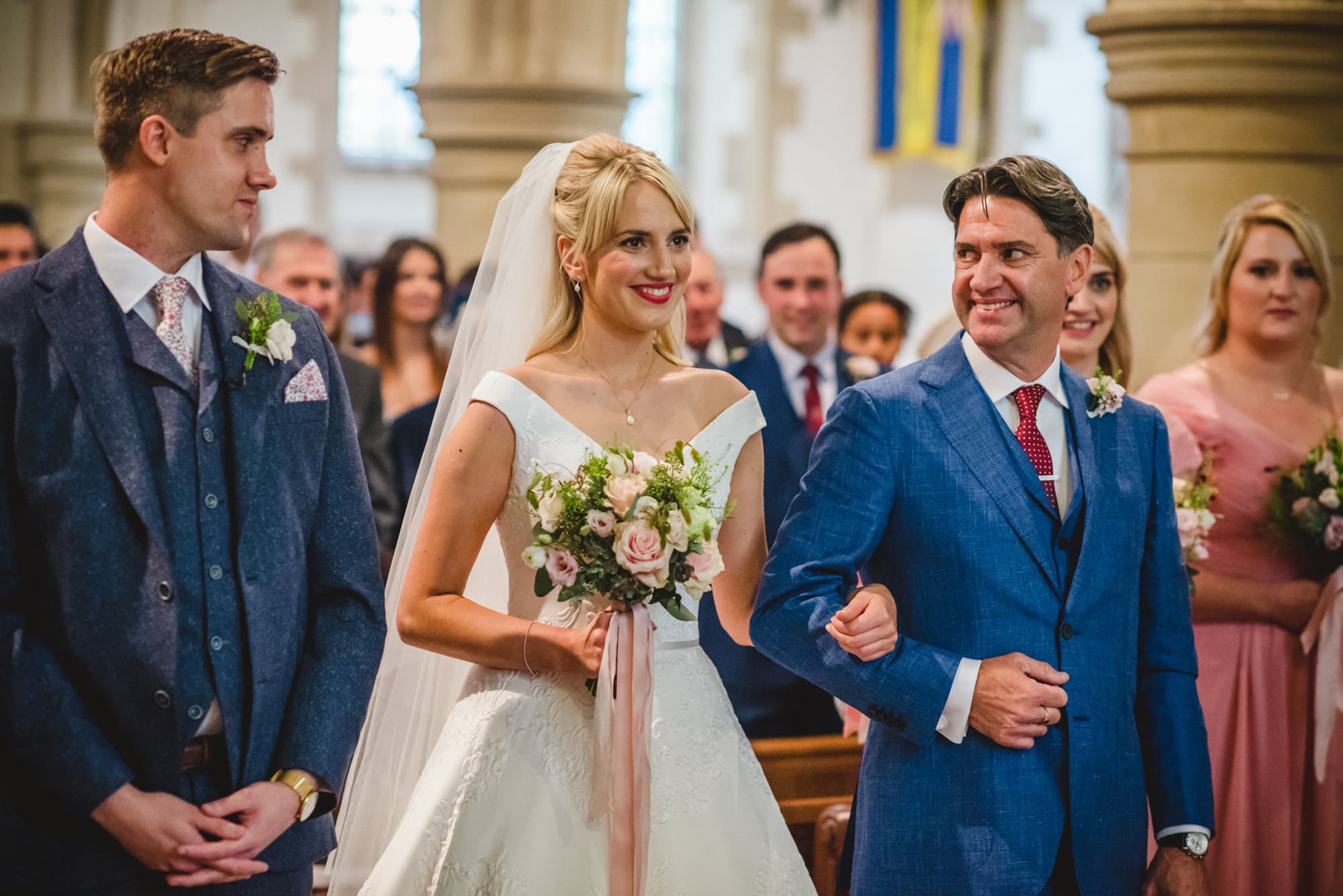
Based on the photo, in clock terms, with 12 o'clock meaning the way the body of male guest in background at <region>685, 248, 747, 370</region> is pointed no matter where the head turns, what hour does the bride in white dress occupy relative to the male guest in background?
The bride in white dress is roughly at 12 o'clock from the male guest in background.

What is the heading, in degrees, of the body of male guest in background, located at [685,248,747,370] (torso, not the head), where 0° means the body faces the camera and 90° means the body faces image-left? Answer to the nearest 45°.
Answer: approximately 0°

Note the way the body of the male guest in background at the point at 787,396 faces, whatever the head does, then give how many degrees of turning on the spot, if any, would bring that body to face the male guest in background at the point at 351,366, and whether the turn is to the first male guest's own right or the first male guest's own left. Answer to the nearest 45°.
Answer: approximately 90° to the first male guest's own right

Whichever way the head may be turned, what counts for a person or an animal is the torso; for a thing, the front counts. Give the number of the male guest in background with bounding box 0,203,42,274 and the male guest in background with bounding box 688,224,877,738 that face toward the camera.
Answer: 2

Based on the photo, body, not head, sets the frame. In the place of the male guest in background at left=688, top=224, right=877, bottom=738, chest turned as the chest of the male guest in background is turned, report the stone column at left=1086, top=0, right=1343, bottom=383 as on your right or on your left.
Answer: on your left

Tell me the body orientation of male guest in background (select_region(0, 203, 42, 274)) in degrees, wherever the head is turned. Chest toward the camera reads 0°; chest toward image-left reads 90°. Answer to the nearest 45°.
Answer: approximately 0°

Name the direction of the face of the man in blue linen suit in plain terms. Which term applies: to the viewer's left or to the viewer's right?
to the viewer's left

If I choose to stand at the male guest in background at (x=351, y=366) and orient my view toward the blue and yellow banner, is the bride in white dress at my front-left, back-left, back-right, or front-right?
back-right
